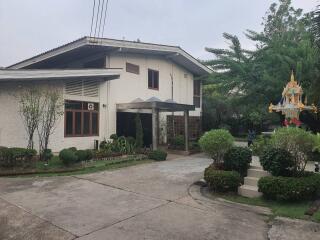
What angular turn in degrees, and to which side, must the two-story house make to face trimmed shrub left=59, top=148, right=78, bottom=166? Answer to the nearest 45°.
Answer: approximately 45° to its right

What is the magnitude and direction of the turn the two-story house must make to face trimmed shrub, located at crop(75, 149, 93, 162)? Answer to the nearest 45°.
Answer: approximately 45° to its right

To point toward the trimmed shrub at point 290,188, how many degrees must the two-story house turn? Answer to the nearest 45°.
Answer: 0° — it already faces it

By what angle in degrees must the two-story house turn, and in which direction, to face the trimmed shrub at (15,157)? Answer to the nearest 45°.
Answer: approximately 90° to its right

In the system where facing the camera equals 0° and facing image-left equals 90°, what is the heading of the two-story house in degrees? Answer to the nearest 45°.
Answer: approximately 315°

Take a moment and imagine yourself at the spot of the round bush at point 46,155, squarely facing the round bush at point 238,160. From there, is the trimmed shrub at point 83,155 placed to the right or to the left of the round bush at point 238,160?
left
